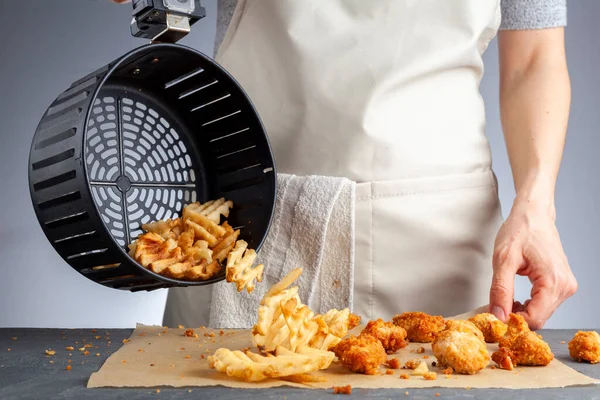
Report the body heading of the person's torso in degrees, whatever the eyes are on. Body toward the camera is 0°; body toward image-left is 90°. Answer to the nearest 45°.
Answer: approximately 0°
